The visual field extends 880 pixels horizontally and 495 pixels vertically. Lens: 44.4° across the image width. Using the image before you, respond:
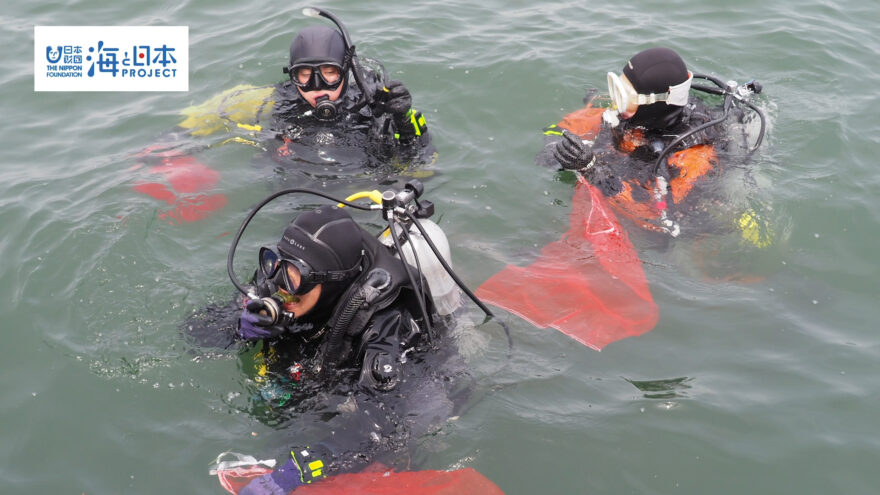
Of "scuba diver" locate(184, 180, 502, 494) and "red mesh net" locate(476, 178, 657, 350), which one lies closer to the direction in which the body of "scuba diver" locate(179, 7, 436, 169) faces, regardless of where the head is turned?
the scuba diver

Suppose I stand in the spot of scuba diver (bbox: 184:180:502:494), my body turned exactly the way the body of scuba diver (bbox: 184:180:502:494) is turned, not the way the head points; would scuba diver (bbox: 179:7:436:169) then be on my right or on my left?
on my right

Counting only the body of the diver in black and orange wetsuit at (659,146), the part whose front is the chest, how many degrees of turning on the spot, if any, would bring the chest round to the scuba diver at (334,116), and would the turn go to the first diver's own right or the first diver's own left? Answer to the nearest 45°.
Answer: approximately 45° to the first diver's own right

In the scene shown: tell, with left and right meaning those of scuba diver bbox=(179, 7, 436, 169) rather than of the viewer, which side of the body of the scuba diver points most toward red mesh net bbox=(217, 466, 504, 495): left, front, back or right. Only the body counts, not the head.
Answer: front

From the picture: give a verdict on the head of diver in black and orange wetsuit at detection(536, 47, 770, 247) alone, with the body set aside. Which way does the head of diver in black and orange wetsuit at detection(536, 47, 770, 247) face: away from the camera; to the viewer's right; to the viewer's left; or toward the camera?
to the viewer's left

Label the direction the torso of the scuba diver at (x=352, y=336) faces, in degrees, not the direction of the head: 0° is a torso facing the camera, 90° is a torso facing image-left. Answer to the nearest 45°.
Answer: approximately 45°

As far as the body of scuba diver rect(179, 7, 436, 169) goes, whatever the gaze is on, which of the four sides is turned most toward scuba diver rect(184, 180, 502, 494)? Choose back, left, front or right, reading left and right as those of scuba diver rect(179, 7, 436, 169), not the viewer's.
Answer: front

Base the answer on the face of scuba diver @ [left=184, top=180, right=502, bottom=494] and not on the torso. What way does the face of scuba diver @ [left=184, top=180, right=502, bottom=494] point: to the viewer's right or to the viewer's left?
to the viewer's left

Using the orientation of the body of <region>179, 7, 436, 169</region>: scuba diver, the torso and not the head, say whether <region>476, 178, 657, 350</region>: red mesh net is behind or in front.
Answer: in front

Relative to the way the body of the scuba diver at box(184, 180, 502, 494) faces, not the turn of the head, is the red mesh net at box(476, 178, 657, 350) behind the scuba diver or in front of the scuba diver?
behind
